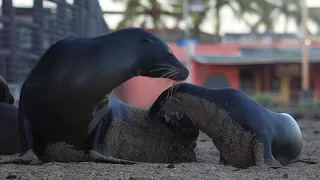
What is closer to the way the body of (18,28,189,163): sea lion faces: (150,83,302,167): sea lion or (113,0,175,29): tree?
the sea lion

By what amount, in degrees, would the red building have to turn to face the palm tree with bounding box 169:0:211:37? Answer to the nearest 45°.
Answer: approximately 135° to its right

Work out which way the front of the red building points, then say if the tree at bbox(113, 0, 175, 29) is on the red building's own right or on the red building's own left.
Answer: on the red building's own right

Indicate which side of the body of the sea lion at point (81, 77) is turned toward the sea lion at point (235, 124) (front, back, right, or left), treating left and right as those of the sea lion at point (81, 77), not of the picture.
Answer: front

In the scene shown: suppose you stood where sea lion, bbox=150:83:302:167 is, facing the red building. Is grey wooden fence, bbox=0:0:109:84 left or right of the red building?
left

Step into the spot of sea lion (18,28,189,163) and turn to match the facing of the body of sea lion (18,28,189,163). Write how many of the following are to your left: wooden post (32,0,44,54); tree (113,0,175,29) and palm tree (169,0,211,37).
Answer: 3

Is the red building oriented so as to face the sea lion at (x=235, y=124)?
yes

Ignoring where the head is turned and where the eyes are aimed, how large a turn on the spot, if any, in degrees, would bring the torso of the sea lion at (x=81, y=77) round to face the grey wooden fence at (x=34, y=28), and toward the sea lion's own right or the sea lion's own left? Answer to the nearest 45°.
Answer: approximately 90° to the sea lion's own left

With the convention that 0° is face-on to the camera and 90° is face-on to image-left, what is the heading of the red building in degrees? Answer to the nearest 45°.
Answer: approximately 0°

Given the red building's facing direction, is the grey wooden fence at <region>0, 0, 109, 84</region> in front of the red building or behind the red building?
in front

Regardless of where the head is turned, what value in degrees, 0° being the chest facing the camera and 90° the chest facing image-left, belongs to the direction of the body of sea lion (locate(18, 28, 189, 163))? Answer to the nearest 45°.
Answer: approximately 270°

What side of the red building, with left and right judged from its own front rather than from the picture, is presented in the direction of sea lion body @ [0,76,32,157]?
front

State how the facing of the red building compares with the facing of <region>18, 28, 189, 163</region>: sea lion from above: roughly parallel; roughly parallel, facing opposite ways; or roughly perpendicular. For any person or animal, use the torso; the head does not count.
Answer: roughly perpendicular
